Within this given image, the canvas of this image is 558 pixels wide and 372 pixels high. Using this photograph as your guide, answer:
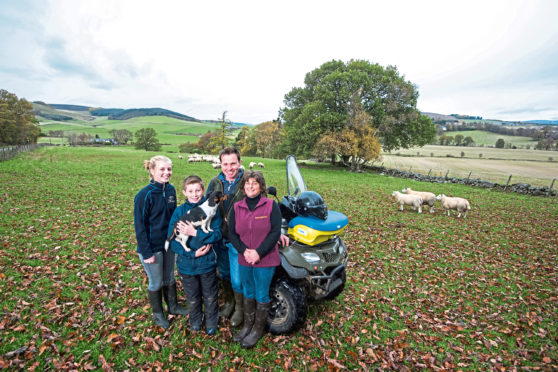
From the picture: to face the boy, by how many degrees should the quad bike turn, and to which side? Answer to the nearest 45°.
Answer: approximately 135° to its right

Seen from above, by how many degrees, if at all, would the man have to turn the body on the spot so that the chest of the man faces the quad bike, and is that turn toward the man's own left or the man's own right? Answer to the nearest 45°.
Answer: approximately 90° to the man's own left

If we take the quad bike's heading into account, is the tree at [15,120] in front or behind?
behind

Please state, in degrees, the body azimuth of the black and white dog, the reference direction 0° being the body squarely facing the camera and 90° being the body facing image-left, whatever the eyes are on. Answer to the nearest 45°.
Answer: approximately 270°

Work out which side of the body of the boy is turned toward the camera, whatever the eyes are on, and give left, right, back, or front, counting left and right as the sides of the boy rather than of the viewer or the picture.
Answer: front

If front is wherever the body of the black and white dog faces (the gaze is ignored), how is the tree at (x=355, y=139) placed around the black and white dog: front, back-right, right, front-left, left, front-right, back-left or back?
front-left

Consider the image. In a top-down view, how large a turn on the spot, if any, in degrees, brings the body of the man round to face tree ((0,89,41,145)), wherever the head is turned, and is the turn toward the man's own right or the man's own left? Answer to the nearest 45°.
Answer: approximately 135° to the man's own right

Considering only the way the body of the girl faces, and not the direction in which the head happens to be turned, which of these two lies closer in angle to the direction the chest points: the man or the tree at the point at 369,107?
the man

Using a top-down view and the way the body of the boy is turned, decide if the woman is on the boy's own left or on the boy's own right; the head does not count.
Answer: on the boy's own left

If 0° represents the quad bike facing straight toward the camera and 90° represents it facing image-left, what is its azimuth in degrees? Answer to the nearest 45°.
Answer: approximately 315°

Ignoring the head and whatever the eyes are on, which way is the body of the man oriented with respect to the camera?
toward the camera

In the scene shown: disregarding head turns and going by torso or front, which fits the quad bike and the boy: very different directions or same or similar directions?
same or similar directions

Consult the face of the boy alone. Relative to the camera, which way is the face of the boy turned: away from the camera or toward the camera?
toward the camera
